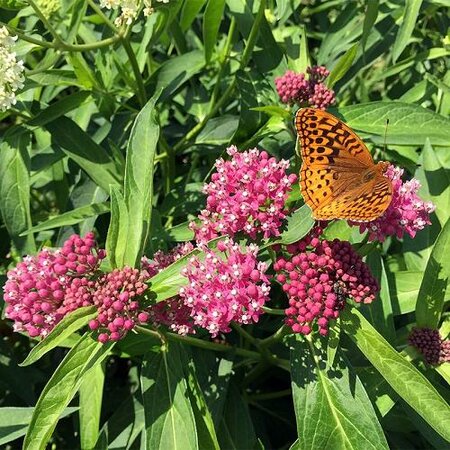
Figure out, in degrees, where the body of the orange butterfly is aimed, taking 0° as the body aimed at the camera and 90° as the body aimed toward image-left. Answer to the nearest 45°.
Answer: approximately 225°

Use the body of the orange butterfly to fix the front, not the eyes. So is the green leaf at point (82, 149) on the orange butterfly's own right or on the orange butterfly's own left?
on the orange butterfly's own left

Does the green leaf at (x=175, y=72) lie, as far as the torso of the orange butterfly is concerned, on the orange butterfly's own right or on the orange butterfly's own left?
on the orange butterfly's own left

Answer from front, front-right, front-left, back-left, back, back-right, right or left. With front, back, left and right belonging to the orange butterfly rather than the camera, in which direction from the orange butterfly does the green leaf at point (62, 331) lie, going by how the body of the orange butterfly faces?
back

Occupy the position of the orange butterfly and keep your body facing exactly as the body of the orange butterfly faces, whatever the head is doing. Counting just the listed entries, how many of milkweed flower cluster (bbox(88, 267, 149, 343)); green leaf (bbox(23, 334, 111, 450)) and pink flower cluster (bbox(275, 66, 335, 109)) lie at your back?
2

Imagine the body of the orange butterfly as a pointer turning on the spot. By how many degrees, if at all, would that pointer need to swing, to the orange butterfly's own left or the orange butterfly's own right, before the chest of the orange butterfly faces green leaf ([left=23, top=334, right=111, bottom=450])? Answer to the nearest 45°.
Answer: approximately 180°

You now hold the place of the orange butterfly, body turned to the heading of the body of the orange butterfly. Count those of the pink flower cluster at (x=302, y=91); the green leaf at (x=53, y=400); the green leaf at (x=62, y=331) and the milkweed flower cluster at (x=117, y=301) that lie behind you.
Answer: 3

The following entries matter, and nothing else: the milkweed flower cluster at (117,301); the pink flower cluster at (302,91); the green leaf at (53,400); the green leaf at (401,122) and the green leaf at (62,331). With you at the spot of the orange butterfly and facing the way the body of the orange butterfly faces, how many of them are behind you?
3

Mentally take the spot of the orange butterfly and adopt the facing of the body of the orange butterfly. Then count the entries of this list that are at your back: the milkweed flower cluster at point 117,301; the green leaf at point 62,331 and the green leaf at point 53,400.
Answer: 3
